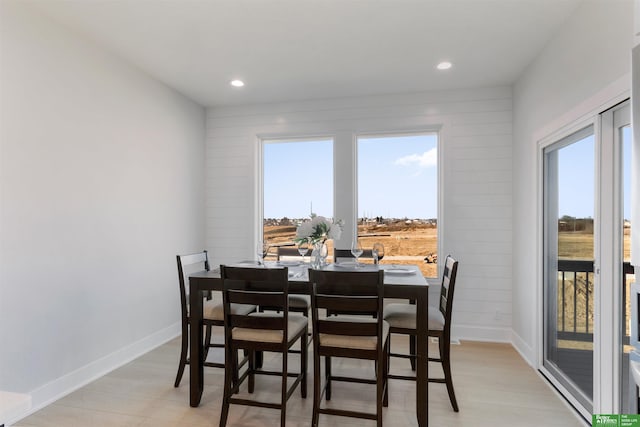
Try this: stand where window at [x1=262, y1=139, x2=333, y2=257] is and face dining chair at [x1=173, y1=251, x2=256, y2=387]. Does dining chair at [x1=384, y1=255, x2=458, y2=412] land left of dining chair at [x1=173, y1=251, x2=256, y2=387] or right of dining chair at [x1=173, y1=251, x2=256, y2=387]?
left

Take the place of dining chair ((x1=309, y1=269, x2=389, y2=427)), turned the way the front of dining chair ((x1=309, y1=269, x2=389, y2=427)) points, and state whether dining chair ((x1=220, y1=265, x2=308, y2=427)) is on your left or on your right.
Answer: on your left

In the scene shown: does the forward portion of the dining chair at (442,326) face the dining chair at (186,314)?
yes

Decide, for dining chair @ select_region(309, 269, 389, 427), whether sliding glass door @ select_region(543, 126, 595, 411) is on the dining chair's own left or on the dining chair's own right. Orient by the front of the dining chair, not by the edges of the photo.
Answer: on the dining chair's own right

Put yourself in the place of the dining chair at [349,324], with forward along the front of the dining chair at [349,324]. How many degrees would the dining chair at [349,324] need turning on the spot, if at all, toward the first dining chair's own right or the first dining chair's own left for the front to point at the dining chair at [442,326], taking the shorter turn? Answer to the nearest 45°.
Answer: approximately 45° to the first dining chair's own right

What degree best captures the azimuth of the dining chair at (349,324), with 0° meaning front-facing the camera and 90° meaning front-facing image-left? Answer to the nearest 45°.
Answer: approximately 180°

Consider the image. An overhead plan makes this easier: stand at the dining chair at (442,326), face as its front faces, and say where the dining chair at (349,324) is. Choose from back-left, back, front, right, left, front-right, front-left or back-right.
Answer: front-left

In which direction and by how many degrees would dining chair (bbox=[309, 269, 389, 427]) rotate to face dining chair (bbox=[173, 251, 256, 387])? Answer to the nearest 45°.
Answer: approximately 45° to its left

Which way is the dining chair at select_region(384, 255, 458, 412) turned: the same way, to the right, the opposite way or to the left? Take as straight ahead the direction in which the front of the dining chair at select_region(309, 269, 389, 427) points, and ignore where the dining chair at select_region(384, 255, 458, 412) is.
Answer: to the left

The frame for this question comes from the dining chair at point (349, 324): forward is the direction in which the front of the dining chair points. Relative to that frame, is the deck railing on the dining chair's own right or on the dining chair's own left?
on the dining chair's own right

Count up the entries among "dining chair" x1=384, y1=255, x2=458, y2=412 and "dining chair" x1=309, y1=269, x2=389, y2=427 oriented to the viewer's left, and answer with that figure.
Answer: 1

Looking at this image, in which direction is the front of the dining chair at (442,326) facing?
to the viewer's left
